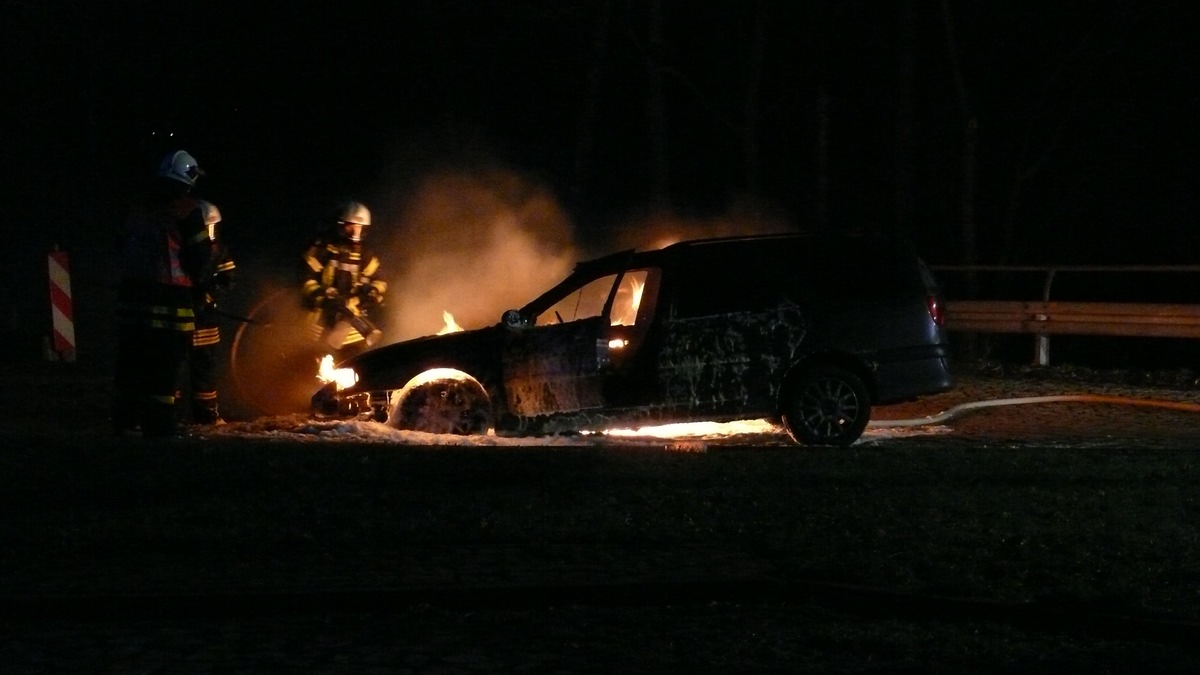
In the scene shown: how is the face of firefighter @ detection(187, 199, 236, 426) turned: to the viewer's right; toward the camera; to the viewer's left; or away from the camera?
to the viewer's right

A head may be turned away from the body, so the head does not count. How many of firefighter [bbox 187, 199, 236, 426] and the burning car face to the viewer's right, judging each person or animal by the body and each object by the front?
1

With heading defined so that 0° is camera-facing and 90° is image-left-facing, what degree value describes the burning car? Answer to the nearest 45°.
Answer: approximately 90°

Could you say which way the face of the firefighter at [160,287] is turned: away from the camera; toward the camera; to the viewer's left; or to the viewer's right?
to the viewer's right

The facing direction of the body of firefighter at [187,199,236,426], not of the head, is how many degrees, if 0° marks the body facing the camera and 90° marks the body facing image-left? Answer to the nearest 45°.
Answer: approximately 270°

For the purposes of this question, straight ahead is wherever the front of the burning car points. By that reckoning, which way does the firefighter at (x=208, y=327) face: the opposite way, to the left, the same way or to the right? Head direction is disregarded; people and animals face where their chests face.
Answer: the opposite way

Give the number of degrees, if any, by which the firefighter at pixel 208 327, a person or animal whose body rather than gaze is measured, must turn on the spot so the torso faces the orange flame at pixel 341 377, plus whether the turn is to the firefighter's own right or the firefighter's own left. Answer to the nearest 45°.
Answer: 0° — they already face it

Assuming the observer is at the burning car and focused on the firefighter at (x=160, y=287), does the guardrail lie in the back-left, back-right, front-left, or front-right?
back-right
